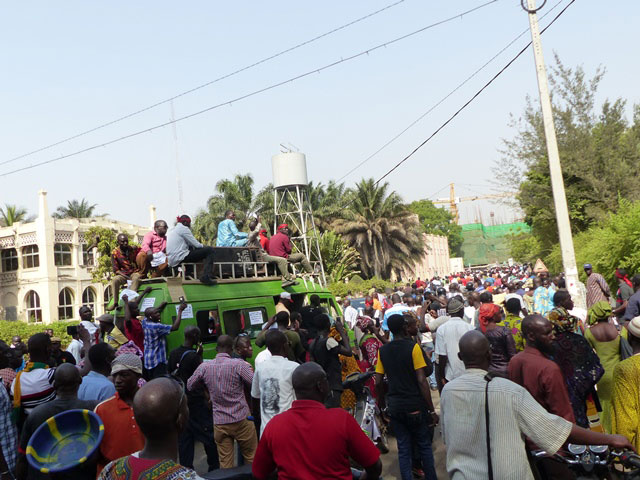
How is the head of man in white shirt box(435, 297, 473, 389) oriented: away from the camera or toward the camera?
away from the camera

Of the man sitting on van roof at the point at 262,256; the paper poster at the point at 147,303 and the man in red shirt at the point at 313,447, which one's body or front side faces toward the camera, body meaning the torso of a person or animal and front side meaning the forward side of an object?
the paper poster

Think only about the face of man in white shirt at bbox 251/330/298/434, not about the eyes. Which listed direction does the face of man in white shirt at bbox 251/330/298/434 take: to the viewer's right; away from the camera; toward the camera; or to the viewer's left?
away from the camera

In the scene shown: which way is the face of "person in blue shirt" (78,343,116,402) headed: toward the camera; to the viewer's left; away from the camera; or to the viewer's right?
away from the camera

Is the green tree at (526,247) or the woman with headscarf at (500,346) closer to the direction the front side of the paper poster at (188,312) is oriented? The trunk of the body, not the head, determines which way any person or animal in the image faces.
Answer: the woman with headscarf

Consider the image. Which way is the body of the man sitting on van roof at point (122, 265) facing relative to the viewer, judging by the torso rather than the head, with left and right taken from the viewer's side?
facing the viewer

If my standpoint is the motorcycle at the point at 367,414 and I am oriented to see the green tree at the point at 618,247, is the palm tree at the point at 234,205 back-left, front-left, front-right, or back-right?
front-left

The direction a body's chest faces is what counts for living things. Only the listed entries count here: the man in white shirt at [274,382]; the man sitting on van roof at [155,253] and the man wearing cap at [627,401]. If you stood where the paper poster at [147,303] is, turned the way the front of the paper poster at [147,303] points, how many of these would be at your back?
1

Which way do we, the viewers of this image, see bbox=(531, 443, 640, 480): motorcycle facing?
facing away from the viewer

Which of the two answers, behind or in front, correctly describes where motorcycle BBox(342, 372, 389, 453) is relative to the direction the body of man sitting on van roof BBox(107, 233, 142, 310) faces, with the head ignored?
in front

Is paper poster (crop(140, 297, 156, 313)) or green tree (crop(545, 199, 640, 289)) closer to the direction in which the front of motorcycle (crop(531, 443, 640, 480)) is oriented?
the green tree

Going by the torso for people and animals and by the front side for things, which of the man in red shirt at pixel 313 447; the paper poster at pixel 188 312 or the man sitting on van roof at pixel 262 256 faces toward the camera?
the paper poster
